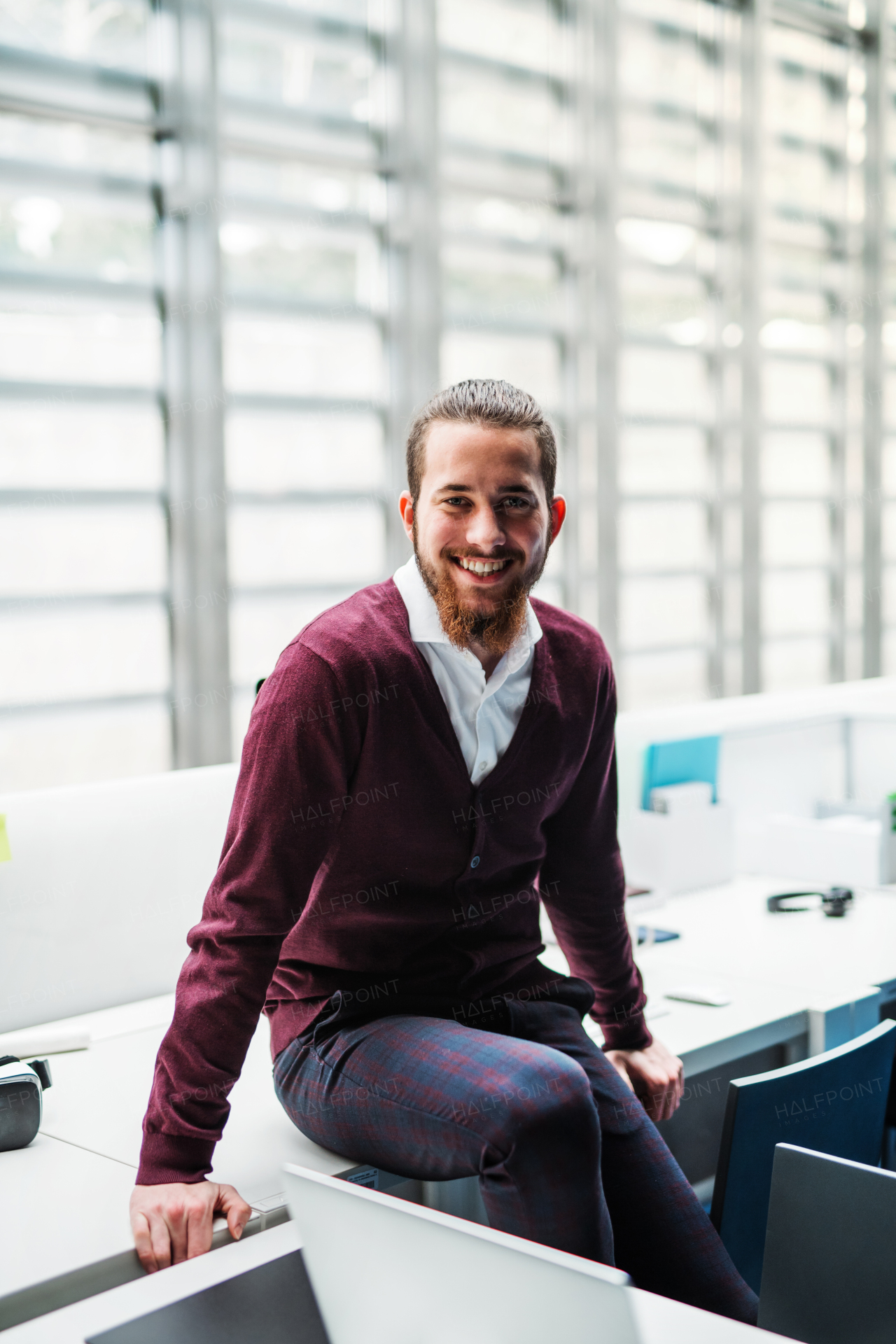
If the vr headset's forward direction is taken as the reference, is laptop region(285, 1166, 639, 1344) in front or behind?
in front

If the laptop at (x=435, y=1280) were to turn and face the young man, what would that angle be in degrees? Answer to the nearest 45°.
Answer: approximately 45° to its left

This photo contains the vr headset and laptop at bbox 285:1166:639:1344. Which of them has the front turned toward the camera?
the vr headset

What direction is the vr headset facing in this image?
toward the camera

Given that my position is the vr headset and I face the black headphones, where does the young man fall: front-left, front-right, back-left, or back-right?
front-right

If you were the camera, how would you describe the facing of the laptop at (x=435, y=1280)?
facing away from the viewer and to the right of the viewer

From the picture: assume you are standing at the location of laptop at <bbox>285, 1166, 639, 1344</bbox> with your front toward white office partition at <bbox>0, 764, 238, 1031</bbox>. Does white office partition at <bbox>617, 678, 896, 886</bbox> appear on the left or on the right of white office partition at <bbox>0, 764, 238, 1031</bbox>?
right

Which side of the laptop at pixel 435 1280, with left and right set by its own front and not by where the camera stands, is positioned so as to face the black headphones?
front

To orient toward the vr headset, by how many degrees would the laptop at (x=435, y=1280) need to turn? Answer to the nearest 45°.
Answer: approximately 90° to its left

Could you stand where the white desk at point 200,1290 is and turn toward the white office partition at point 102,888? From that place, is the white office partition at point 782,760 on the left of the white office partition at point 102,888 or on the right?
right

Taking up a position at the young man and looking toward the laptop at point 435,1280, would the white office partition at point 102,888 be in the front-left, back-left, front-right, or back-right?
back-right
